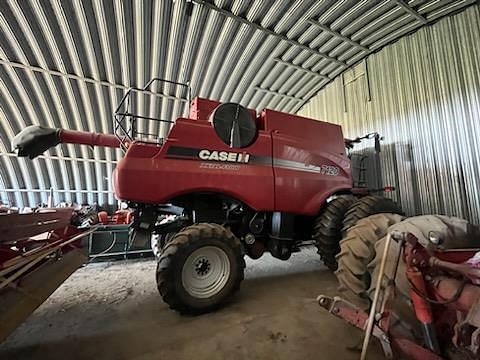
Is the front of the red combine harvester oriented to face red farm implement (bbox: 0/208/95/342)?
no

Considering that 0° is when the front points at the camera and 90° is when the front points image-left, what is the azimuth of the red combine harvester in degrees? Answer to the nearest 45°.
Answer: approximately 225°

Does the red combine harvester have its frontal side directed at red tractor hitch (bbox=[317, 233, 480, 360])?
no

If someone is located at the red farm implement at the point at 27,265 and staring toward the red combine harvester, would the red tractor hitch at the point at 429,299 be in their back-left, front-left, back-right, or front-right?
front-right

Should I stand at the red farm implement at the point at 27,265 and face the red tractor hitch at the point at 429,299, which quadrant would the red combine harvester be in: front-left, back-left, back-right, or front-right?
front-left
